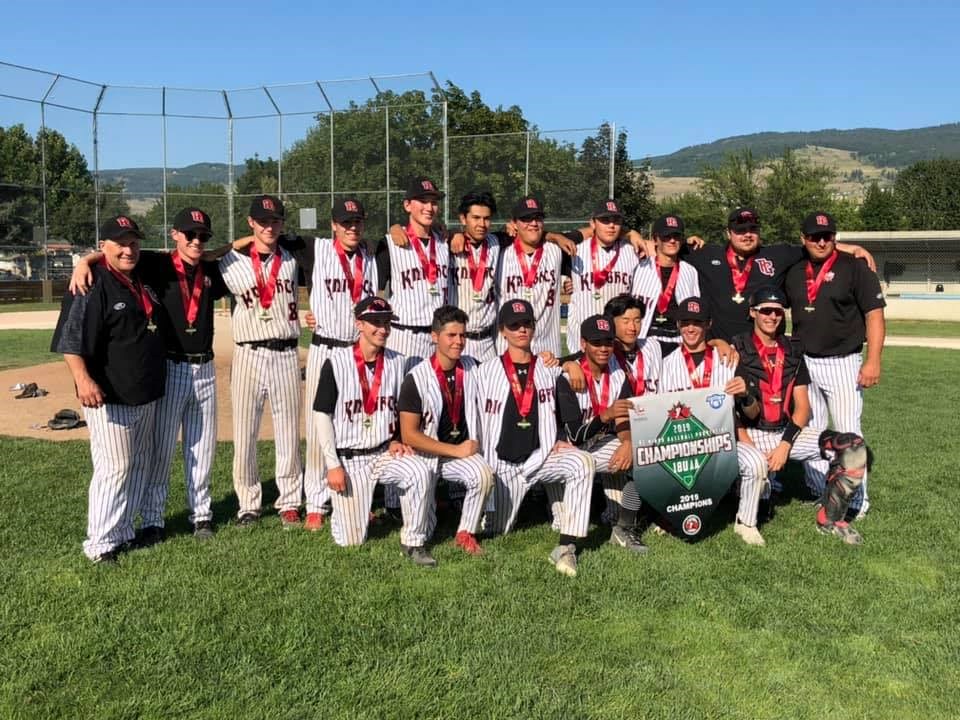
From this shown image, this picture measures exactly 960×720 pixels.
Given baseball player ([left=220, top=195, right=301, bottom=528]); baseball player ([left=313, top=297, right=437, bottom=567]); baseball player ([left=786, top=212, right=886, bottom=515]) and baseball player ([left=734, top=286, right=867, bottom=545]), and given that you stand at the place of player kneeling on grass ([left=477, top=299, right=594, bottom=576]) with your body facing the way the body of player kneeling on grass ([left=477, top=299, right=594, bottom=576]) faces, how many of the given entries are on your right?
2

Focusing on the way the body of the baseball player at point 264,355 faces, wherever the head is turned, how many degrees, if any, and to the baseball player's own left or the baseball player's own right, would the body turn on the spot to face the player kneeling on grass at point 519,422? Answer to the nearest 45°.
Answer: approximately 45° to the baseball player's own left

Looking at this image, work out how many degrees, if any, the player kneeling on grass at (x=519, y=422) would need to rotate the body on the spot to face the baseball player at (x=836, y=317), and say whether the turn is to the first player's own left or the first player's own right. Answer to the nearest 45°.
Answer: approximately 135° to the first player's own left

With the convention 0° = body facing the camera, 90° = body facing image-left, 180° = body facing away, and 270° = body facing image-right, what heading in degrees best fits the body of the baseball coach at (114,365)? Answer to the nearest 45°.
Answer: approximately 315°

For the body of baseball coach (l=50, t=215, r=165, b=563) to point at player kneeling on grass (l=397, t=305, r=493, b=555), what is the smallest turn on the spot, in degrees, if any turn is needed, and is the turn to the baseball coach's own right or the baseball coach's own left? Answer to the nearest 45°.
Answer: approximately 45° to the baseball coach's own left

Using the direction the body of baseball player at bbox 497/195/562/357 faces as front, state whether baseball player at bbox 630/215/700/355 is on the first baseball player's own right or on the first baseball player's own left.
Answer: on the first baseball player's own left

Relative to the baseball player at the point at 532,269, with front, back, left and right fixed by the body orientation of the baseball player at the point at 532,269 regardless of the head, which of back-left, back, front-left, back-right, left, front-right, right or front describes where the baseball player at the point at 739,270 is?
left

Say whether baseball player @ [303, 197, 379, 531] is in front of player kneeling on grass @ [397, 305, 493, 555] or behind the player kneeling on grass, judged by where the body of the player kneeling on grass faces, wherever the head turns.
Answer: behind
